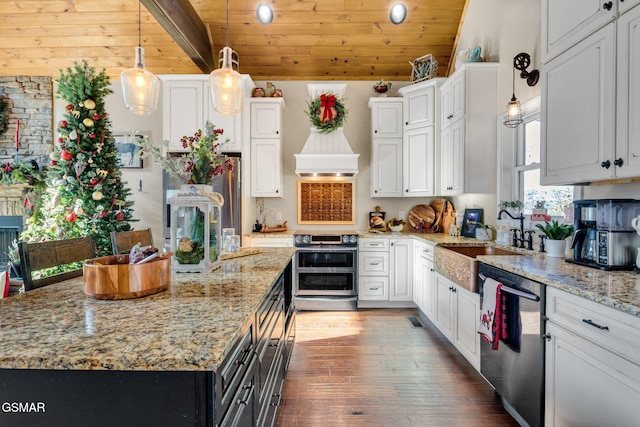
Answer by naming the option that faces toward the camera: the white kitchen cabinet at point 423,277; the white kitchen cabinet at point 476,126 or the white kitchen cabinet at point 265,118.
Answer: the white kitchen cabinet at point 265,118

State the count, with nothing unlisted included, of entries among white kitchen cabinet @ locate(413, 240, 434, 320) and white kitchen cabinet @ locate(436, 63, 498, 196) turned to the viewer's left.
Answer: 2

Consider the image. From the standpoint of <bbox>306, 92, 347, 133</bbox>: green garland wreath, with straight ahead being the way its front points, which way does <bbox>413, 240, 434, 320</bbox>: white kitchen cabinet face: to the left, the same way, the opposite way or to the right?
to the right

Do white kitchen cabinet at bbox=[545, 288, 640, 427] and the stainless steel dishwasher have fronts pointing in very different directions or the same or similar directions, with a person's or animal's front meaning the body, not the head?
same or similar directions

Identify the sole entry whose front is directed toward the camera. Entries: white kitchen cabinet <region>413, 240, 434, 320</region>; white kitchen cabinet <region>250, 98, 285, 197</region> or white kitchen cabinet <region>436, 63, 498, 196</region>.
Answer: white kitchen cabinet <region>250, 98, 285, 197</region>

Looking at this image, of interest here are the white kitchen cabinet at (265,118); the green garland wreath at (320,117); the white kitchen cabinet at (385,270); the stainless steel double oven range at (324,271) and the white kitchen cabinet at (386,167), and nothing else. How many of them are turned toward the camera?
5

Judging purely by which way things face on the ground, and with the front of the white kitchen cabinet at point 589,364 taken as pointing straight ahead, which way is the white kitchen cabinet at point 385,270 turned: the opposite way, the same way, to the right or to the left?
to the left

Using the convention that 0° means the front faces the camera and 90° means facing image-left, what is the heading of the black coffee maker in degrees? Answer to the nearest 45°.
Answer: approximately 45°

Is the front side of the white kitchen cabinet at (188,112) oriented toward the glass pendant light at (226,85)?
yes

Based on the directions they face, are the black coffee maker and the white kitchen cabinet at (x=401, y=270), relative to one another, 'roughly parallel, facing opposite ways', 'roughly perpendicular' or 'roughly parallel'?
roughly perpendicular

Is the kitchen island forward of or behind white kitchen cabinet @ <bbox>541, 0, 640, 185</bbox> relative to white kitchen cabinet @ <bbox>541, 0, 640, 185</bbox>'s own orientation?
forward

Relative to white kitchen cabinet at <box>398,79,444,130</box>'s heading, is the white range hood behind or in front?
in front

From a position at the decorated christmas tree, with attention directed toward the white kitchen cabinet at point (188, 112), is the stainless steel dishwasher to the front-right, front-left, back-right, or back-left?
front-right

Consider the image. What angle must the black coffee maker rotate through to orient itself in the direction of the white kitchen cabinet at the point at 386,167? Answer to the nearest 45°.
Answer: approximately 90° to its right

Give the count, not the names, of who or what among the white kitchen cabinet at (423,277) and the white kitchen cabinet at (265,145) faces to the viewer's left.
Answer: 1

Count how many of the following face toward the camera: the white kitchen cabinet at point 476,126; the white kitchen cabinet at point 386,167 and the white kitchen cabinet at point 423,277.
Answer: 1

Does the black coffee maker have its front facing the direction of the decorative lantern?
yes

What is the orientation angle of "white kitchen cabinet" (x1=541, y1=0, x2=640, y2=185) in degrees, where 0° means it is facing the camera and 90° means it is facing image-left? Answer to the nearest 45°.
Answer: approximately 45°

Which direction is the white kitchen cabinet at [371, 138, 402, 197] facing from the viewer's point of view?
toward the camera
